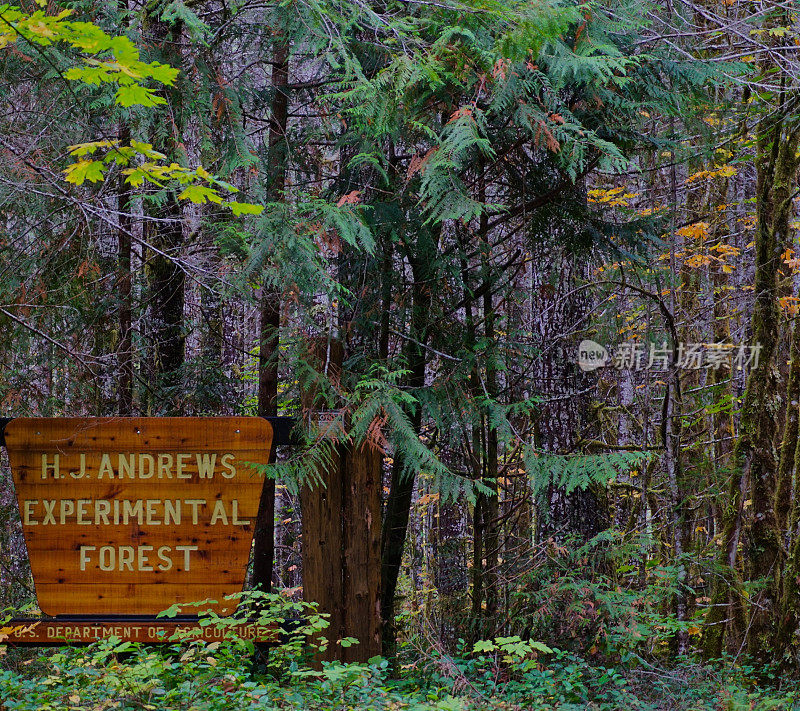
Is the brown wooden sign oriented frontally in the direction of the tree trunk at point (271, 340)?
no

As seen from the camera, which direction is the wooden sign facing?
toward the camera

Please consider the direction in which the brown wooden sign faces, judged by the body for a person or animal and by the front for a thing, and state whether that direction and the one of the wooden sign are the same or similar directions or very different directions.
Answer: same or similar directions

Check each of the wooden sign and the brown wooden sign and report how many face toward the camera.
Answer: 2

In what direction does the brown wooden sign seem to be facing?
toward the camera
